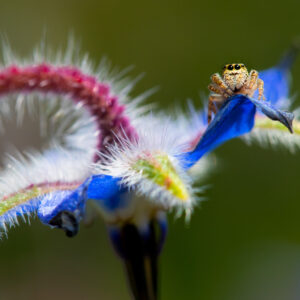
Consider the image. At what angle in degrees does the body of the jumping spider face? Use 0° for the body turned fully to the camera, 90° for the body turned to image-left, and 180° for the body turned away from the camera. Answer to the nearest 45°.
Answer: approximately 0°
